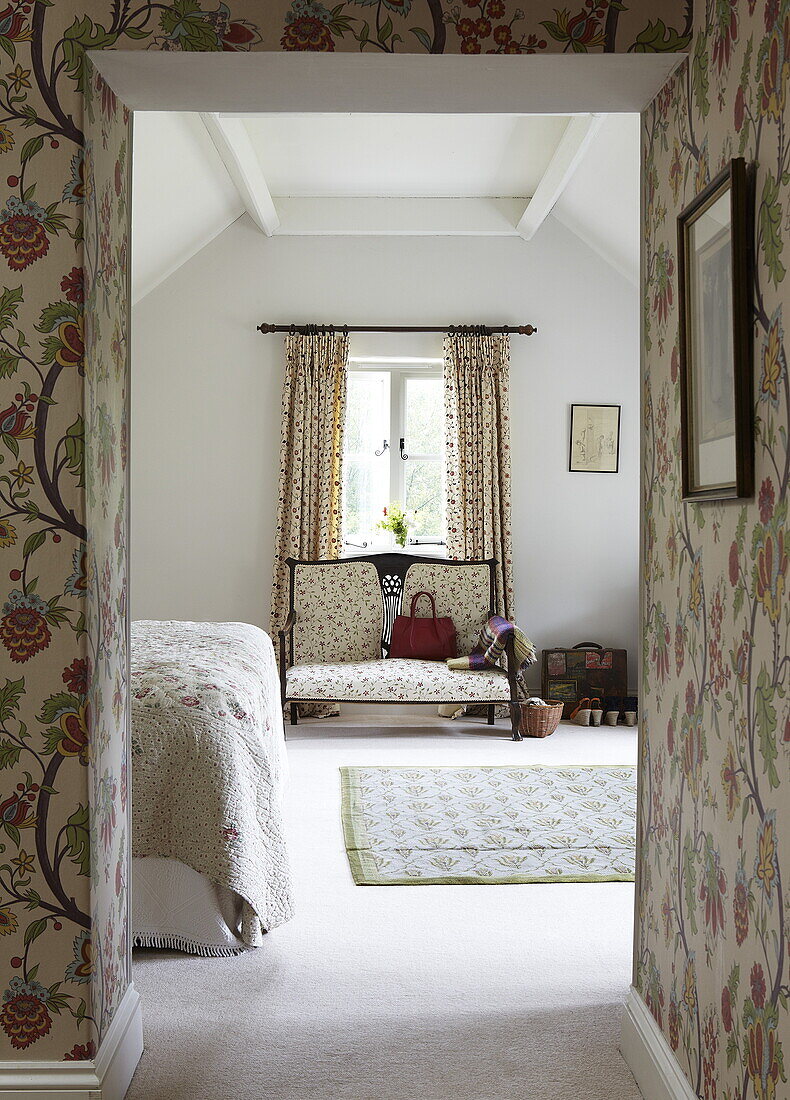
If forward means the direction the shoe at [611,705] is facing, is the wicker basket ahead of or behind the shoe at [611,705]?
ahead

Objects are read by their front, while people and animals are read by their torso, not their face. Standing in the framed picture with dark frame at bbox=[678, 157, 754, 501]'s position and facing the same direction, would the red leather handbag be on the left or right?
on its right

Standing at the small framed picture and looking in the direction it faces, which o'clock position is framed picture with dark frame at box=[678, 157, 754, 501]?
The framed picture with dark frame is roughly at 12 o'clock from the small framed picture.

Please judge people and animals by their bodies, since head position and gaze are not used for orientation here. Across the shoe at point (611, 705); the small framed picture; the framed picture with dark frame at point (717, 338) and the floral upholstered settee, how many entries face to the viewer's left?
1

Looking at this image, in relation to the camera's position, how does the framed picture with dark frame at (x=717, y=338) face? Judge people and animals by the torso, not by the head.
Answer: facing to the left of the viewer

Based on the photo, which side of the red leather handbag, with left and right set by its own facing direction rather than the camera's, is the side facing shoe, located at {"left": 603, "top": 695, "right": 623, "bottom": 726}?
left

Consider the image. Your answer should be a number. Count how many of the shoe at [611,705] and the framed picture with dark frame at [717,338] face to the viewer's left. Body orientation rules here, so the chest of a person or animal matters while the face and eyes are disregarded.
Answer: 1

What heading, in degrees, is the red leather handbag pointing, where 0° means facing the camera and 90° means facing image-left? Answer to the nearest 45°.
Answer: approximately 0°
